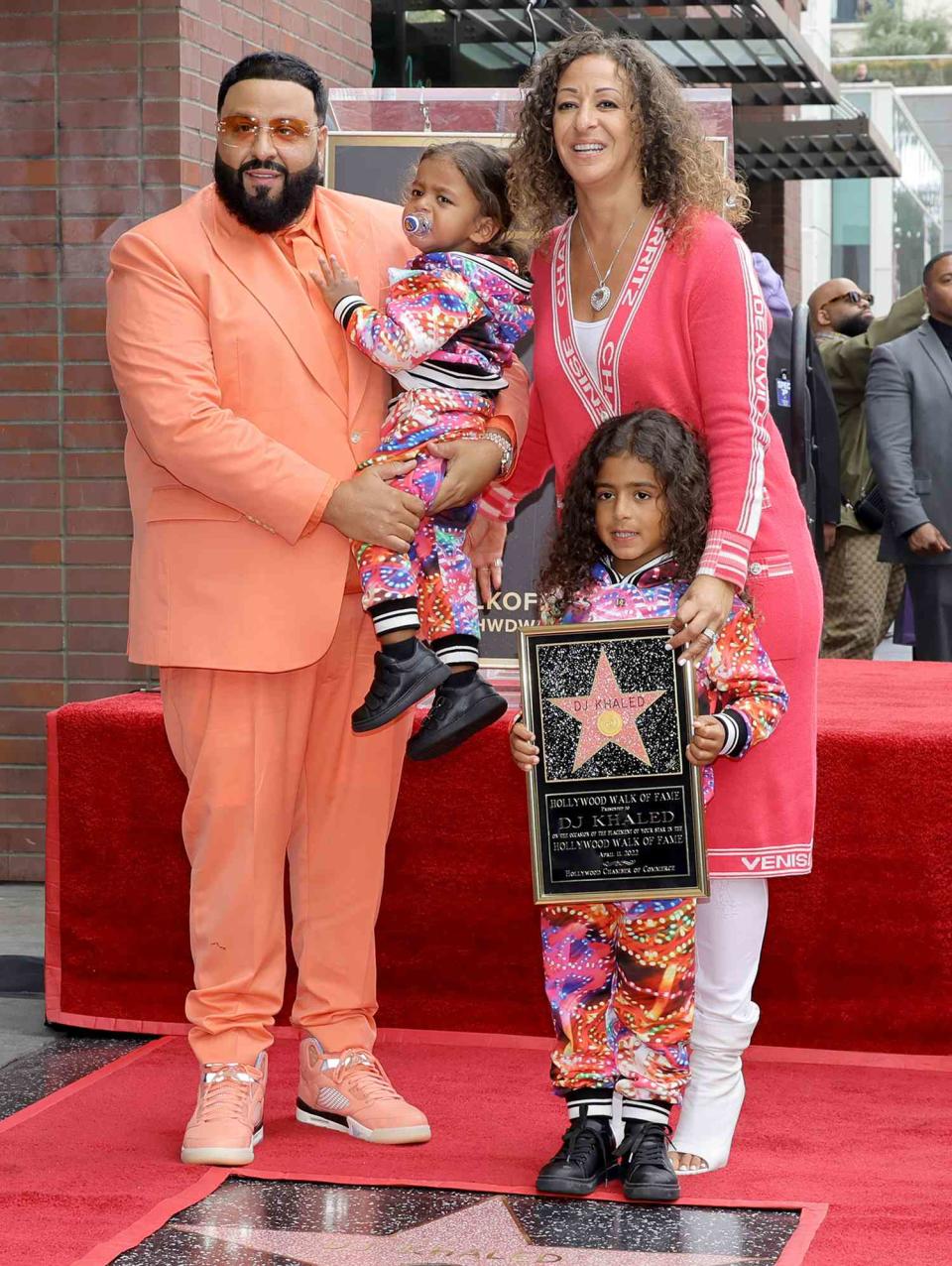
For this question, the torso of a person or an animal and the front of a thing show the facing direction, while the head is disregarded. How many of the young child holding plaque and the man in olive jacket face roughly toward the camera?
1

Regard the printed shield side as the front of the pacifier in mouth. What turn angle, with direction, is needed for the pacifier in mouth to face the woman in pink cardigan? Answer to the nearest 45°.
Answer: approximately 90° to its left

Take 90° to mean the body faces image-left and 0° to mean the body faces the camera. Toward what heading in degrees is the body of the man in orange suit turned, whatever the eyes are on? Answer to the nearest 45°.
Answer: approximately 315°

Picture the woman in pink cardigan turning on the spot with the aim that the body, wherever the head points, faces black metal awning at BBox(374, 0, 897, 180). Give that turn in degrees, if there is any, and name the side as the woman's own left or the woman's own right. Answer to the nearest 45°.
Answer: approximately 135° to the woman's own right

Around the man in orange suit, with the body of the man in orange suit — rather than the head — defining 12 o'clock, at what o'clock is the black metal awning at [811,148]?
The black metal awning is roughly at 8 o'clock from the man in orange suit.
